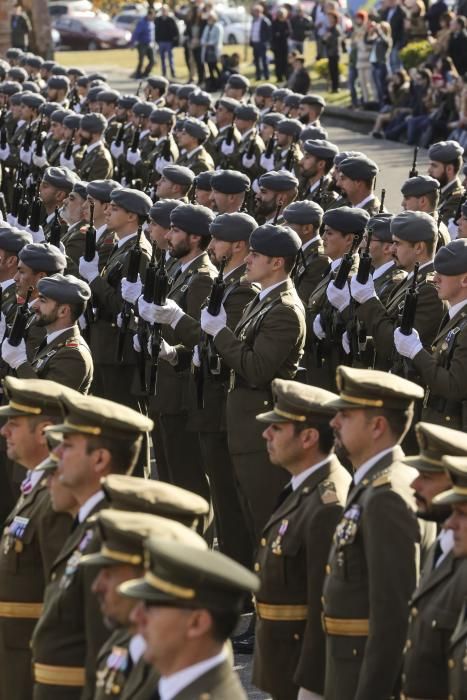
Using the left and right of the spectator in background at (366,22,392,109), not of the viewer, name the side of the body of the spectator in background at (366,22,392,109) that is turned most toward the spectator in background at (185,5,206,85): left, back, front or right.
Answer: right

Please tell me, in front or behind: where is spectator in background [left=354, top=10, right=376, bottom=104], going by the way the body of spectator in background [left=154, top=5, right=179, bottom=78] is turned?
in front

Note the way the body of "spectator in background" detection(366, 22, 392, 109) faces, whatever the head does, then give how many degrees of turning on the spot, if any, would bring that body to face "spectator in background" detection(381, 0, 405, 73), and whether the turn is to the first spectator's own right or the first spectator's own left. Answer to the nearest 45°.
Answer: approximately 180°

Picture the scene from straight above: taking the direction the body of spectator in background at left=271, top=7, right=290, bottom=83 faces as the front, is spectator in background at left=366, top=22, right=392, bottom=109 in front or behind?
in front

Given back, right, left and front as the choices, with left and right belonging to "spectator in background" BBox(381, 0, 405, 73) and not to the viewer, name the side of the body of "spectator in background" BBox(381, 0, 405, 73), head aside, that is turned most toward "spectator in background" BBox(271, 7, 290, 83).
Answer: right

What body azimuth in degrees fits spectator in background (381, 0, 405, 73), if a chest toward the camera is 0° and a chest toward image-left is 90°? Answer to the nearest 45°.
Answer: approximately 45°

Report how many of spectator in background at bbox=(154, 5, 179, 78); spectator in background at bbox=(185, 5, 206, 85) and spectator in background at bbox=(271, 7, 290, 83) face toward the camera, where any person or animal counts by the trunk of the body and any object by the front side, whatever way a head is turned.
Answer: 3

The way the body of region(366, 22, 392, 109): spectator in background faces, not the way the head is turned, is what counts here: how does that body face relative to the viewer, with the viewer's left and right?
facing the viewer and to the left of the viewer

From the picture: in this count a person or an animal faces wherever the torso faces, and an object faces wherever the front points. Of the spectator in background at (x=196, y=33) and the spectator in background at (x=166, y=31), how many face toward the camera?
2

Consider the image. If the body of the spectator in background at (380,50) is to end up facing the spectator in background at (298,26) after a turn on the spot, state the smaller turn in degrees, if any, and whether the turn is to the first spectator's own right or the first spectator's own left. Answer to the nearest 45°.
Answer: approximately 135° to the first spectator's own right

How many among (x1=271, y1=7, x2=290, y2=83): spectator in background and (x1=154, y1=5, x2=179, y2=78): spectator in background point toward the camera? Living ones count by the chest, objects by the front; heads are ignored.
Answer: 2
